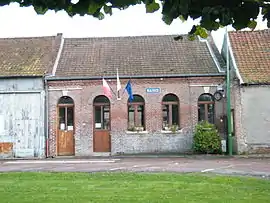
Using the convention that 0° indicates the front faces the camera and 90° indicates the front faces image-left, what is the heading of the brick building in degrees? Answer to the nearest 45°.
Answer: approximately 0°

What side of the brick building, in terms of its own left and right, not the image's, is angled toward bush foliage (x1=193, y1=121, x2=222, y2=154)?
left
